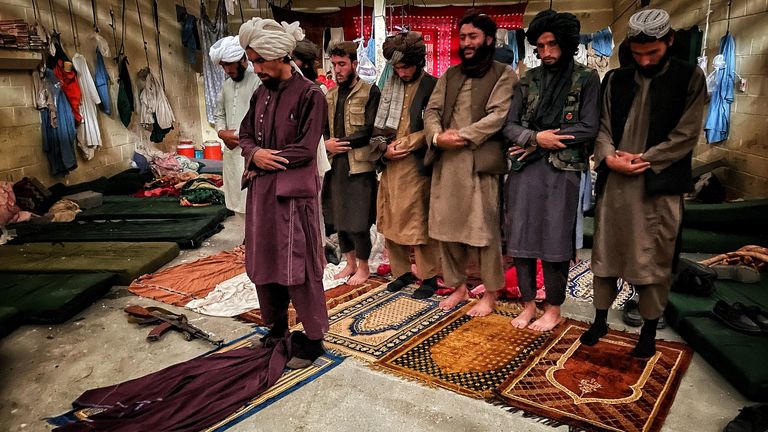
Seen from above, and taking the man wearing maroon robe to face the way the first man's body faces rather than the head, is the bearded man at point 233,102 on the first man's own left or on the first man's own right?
on the first man's own right

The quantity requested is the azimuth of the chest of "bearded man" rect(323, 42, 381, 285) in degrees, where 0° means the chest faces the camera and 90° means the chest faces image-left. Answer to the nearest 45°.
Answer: approximately 45°

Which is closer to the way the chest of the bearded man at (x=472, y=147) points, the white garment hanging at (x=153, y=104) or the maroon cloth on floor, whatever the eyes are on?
the maroon cloth on floor

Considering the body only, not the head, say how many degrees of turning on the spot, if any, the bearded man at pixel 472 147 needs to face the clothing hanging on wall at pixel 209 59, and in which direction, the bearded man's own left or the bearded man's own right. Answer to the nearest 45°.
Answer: approximately 90° to the bearded man's own right

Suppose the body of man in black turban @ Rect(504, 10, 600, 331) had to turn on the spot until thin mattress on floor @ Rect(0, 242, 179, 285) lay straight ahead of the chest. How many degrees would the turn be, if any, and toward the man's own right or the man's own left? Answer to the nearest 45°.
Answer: approximately 45° to the man's own right

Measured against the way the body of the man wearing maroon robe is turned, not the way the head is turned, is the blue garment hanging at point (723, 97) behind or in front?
behind

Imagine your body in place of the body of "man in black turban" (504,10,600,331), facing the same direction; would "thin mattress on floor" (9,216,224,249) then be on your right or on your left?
on your right

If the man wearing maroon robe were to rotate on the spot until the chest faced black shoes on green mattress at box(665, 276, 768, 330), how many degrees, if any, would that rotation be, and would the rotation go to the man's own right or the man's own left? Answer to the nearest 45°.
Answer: approximately 135° to the man's own left

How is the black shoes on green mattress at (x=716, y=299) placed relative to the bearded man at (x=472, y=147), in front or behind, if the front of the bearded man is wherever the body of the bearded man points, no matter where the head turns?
behind
